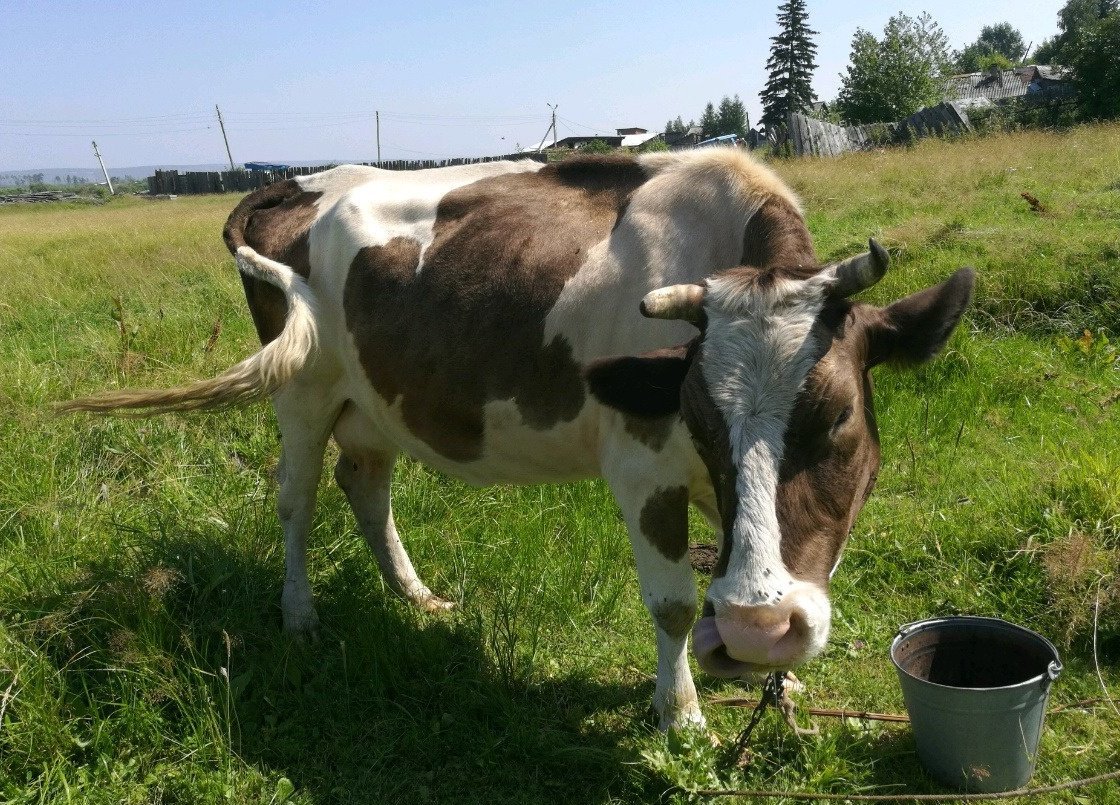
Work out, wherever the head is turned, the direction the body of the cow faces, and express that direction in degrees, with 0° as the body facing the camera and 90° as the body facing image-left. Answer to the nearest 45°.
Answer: approximately 315°

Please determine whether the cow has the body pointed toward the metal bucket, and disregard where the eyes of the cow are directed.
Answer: yes

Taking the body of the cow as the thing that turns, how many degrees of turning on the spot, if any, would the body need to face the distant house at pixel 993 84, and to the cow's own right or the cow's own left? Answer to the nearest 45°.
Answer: approximately 90° to the cow's own left

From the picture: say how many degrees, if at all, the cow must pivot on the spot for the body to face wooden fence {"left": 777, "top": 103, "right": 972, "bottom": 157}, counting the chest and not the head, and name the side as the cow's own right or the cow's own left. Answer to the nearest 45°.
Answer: approximately 90° to the cow's own left
